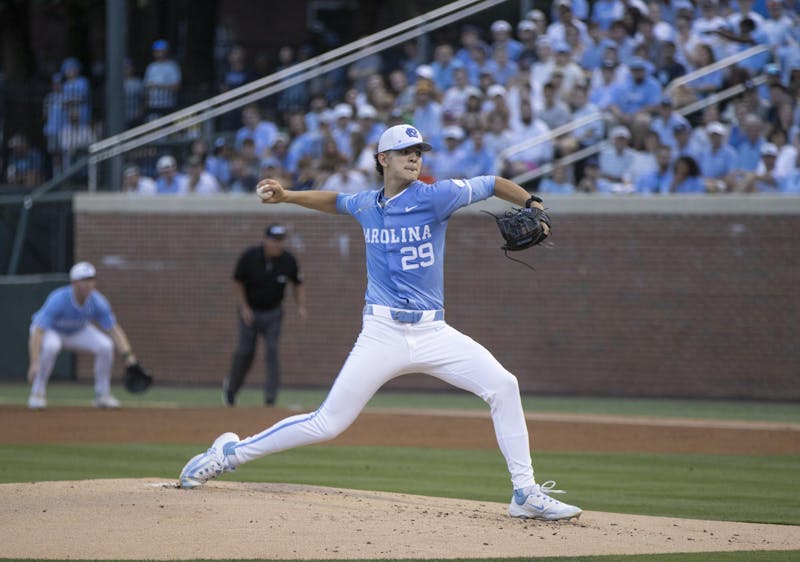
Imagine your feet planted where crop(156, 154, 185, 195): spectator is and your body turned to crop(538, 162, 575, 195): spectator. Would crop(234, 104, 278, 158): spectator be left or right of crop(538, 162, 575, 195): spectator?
left

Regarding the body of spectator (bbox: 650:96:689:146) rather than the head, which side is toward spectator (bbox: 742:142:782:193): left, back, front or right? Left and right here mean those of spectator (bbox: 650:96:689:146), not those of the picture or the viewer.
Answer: left

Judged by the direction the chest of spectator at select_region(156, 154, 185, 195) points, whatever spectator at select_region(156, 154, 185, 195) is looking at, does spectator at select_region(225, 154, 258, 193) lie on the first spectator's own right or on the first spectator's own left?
on the first spectator's own left
